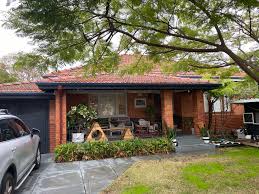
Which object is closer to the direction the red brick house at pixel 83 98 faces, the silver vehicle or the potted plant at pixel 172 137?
the silver vehicle

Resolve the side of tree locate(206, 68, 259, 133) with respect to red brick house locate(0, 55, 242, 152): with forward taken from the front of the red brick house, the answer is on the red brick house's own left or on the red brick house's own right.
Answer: on the red brick house's own left

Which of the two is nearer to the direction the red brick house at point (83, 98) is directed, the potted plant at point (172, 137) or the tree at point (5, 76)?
the potted plant

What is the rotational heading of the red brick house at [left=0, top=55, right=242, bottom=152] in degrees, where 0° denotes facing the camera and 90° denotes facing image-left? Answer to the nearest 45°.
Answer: approximately 0°

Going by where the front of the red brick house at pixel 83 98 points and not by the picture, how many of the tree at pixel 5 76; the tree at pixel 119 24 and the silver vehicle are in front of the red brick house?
2

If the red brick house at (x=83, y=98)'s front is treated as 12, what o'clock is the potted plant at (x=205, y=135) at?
The potted plant is roughly at 9 o'clock from the red brick house.

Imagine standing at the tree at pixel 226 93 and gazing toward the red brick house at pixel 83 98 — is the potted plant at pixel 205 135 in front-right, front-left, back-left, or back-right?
front-left
